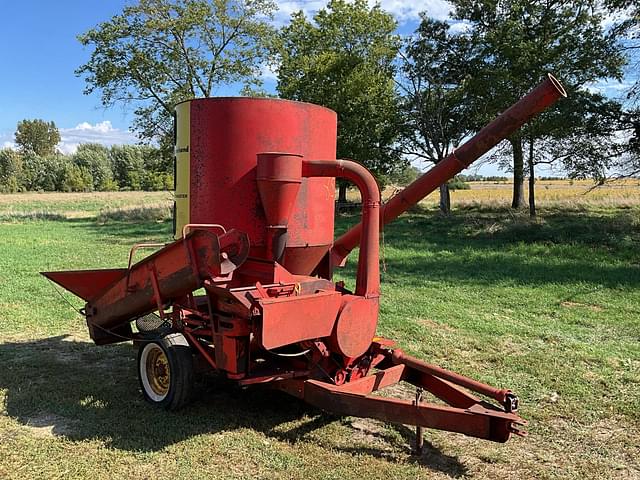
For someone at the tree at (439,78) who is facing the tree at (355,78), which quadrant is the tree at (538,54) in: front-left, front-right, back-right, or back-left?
back-right

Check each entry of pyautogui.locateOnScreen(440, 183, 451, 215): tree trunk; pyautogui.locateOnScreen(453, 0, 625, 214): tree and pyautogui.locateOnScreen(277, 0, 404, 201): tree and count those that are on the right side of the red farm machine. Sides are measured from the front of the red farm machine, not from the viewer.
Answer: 0

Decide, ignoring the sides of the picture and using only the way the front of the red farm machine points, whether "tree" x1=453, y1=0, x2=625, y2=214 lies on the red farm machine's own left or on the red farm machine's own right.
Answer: on the red farm machine's own left

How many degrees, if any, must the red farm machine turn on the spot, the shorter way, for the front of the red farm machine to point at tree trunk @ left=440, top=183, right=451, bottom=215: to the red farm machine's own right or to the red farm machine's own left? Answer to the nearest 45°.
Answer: approximately 135° to the red farm machine's own left

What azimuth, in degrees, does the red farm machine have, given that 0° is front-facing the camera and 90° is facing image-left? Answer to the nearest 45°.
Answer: approximately 315°

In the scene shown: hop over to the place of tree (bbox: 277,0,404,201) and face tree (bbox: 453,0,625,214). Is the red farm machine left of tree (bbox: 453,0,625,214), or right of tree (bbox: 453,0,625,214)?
right

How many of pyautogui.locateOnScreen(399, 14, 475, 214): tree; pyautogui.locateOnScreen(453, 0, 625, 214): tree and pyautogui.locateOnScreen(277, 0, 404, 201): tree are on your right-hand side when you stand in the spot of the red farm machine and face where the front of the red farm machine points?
0

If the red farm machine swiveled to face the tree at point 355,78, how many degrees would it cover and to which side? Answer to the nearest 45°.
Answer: approximately 135° to its left

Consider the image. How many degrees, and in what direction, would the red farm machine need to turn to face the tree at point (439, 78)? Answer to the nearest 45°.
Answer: approximately 135° to its left
